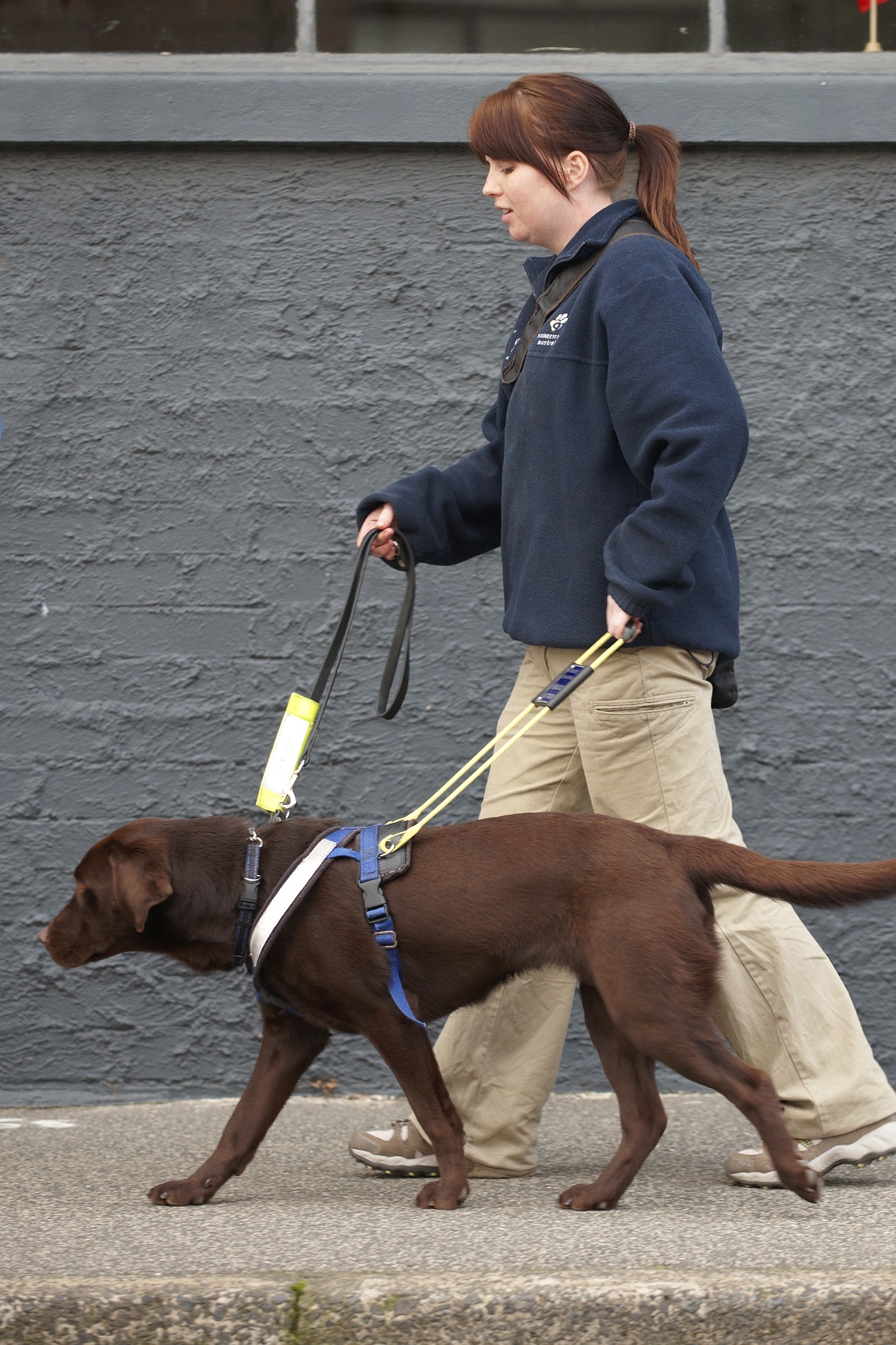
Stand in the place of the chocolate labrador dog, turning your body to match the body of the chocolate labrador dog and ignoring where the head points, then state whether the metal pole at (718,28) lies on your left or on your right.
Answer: on your right

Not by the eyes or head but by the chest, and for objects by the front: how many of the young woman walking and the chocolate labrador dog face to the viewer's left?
2

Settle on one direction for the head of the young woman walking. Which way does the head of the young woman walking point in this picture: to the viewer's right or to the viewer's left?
to the viewer's left

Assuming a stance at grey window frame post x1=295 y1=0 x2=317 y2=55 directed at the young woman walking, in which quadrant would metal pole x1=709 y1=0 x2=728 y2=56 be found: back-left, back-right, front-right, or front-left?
front-left

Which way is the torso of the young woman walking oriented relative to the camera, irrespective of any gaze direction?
to the viewer's left

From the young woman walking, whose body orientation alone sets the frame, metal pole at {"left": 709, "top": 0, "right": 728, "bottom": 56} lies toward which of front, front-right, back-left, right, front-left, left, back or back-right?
right

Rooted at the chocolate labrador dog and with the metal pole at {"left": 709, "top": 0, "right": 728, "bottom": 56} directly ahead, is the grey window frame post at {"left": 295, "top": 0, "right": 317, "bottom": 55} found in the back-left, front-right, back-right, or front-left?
front-left

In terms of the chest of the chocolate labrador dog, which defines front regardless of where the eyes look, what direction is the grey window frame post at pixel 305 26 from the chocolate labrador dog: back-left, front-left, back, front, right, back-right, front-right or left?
right

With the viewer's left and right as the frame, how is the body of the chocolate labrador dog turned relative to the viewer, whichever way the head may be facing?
facing to the left of the viewer
